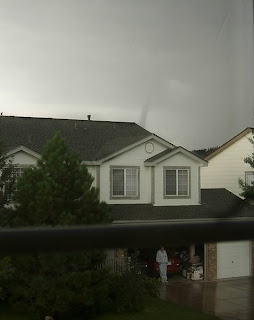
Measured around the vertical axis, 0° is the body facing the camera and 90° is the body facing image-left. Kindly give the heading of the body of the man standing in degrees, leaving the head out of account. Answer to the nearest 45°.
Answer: approximately 0°

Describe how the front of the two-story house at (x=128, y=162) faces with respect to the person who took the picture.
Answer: facing the viewer
